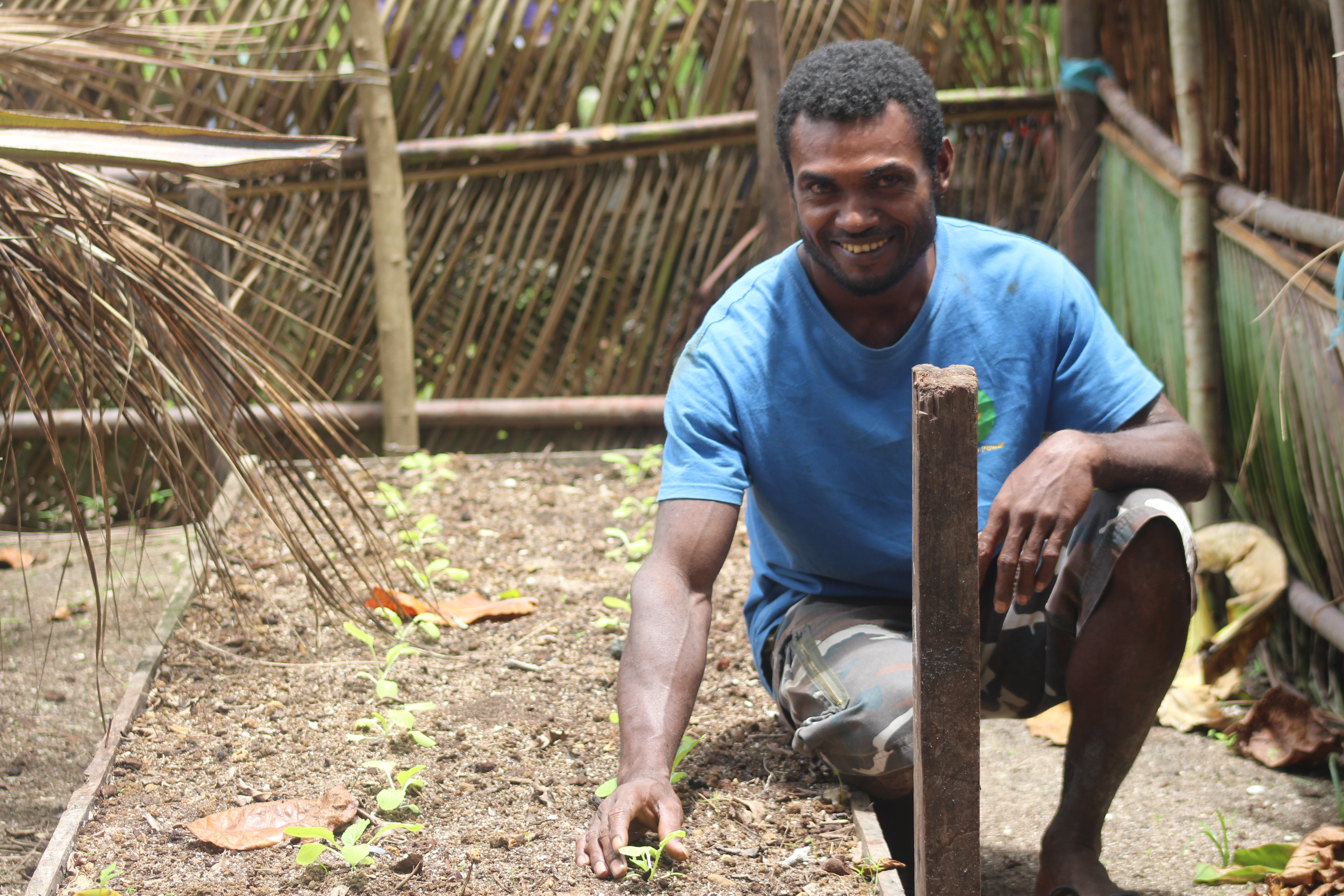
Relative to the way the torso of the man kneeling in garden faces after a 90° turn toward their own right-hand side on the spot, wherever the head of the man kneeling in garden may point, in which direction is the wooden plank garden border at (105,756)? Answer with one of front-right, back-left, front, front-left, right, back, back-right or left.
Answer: front

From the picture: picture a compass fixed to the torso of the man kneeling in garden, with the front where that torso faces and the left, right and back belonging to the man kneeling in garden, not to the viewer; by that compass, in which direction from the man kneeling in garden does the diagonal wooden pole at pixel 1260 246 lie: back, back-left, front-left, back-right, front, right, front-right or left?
back-left

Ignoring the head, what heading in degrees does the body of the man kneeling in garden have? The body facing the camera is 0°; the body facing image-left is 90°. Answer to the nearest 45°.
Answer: approximately 0°

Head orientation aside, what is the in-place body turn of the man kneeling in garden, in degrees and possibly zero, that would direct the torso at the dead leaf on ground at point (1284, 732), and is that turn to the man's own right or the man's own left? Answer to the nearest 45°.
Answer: approximately 135° to the man's own left

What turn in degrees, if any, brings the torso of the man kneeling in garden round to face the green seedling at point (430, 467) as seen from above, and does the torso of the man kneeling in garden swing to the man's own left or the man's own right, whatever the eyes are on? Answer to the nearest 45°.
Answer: approximately 135° to the man's own right

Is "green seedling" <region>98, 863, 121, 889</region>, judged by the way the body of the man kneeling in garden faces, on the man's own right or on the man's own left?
on the man's own right

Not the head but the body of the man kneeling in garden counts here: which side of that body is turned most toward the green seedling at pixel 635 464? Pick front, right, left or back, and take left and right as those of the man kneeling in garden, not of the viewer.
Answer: back

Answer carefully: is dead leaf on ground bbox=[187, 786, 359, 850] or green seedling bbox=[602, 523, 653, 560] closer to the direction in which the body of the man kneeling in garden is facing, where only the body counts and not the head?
the dead leaf on ground
